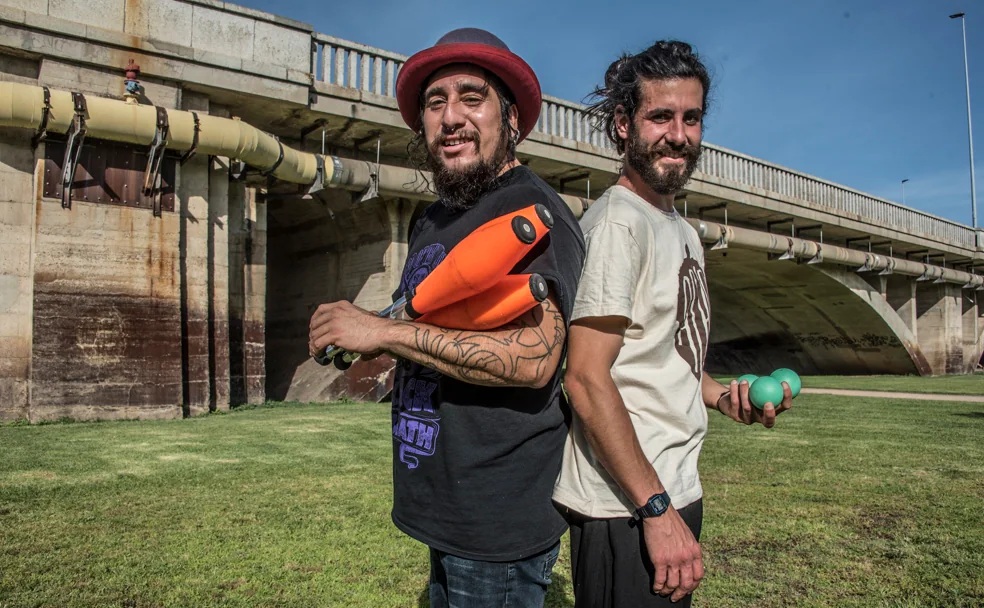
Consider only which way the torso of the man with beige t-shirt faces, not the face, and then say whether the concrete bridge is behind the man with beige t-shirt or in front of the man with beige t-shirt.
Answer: behind

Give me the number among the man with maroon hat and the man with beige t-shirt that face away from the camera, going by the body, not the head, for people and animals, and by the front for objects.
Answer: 0

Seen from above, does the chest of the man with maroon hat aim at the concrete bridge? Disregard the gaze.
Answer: no

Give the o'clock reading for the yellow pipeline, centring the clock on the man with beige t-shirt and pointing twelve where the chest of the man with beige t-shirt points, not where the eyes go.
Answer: The yellow pipeline is roughly at 6 o'clock from the man with beige t-shirt.

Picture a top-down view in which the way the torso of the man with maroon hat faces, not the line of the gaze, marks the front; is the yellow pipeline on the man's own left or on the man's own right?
on the man's own right

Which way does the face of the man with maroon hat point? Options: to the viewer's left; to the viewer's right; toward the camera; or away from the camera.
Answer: toward the camera

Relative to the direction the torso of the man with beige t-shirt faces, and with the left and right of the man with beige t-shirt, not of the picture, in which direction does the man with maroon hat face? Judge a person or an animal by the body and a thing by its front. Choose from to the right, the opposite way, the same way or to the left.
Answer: to the right

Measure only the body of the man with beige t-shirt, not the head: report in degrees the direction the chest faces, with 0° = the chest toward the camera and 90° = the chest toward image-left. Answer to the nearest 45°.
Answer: approximately 315°

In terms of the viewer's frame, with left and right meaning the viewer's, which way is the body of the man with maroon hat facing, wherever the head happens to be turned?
facing the viewer and to the left of the viewer
